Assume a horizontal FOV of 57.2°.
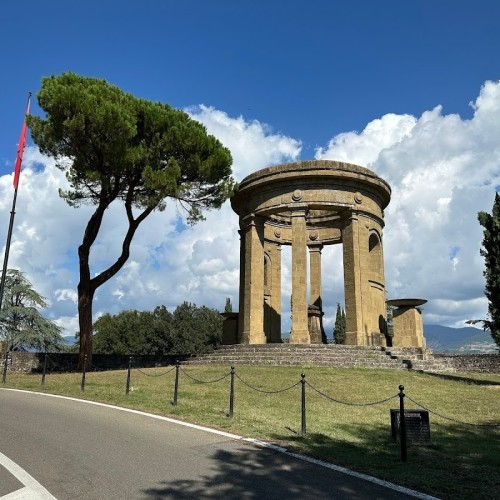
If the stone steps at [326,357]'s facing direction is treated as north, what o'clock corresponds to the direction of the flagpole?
The flagpole is roughly at 2 o'clock from the stone steps.

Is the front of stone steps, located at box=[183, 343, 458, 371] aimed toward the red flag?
no

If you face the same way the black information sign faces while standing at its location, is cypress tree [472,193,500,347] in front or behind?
behind

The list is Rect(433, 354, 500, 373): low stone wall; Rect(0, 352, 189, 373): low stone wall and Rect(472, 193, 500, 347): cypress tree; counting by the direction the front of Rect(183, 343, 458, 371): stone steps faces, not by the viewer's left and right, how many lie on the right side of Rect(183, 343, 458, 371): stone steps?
1

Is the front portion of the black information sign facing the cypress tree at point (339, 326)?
no

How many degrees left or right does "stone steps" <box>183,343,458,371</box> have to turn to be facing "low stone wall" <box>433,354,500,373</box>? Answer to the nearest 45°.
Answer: approximately 135° to its left

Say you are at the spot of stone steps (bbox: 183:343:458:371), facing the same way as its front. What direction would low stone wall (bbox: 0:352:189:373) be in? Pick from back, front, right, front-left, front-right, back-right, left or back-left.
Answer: right

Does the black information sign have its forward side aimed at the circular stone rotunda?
no

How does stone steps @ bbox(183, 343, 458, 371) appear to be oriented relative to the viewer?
toward the camera

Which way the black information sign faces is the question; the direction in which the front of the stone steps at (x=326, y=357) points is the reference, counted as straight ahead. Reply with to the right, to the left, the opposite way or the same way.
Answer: the same way

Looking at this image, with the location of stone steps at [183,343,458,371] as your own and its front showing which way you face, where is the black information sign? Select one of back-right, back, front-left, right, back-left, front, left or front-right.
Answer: front

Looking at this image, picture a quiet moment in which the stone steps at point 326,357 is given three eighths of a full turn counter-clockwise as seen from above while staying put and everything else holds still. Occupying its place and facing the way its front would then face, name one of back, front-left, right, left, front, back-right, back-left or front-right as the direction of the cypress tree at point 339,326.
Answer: front-left

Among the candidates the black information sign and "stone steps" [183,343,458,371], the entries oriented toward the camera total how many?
2
